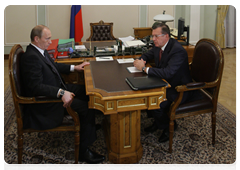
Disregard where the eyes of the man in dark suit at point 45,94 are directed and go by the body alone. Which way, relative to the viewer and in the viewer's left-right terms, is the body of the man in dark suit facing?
facing to the right of the viewer

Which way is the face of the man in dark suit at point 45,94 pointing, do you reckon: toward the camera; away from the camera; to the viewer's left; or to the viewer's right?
to the viewer's right

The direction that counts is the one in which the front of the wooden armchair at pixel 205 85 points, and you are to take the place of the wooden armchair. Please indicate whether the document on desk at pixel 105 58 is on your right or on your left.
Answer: on your right

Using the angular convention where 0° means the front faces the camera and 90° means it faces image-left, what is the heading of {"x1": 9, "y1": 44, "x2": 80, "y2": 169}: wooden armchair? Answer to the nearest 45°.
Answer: approximately 270°

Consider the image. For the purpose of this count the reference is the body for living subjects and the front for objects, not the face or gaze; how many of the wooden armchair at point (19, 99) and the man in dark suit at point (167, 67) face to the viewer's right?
1

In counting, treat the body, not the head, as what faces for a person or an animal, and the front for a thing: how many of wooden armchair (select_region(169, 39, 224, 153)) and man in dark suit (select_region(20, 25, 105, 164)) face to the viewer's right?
1

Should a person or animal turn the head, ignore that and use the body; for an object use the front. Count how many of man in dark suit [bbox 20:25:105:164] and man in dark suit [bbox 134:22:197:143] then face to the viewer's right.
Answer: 1

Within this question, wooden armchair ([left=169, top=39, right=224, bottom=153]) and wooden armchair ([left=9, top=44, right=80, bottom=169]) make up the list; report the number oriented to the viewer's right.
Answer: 1
